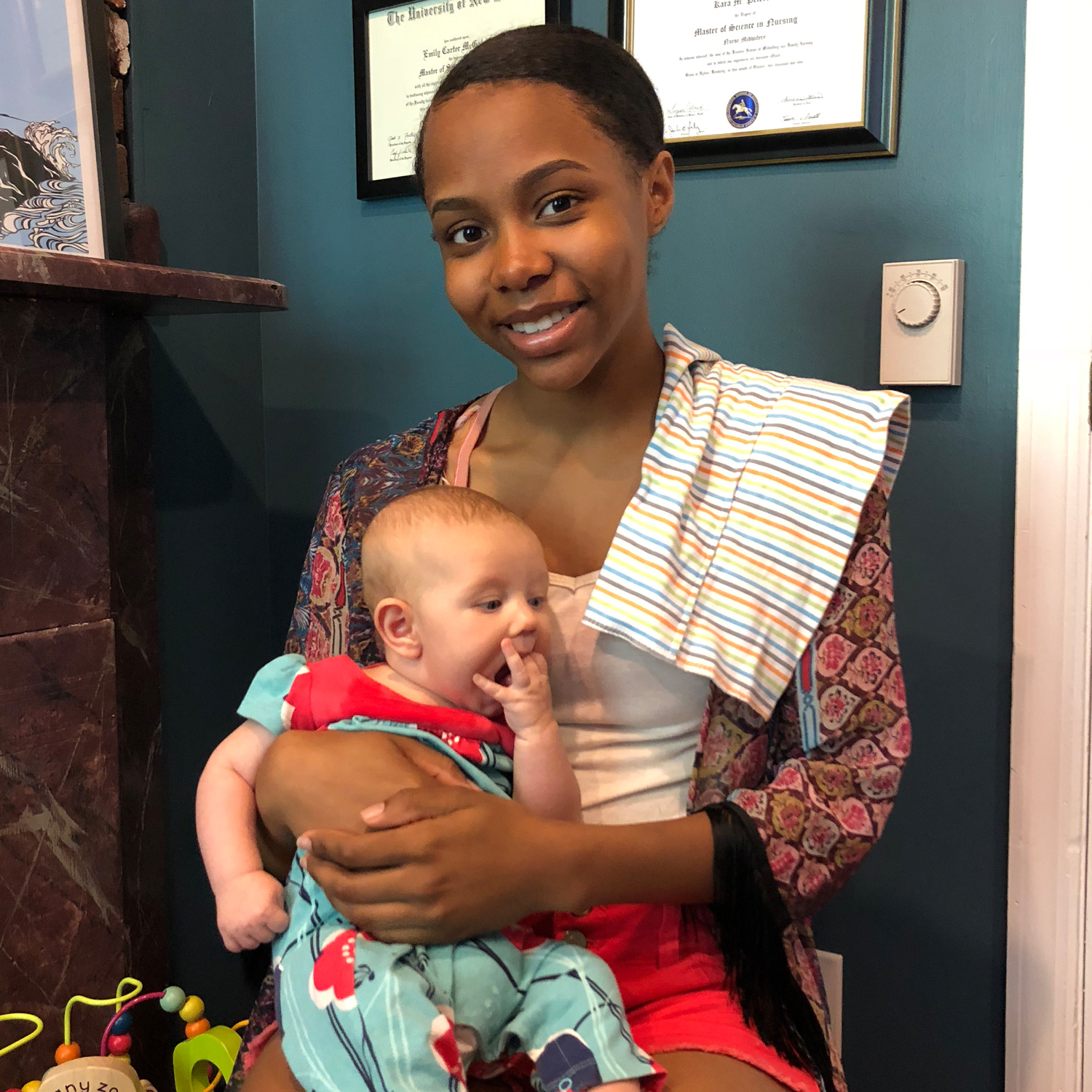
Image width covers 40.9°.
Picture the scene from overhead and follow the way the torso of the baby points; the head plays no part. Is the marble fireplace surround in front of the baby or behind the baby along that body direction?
behind

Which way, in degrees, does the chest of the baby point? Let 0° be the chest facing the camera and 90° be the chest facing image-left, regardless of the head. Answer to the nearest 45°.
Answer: approximately 315°

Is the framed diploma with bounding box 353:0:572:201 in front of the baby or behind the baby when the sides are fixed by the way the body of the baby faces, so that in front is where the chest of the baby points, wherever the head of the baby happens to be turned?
behind

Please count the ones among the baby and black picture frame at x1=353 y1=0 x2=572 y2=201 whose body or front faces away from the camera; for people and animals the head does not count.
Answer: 0

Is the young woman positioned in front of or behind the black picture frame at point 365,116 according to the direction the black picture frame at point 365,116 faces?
in front

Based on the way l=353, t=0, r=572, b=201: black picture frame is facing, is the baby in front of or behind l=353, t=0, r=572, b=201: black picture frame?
in front

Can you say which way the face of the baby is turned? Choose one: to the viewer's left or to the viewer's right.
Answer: to the viewer's right

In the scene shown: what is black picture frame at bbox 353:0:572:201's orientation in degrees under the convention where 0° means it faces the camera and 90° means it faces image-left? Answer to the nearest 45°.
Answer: approximately 0°
